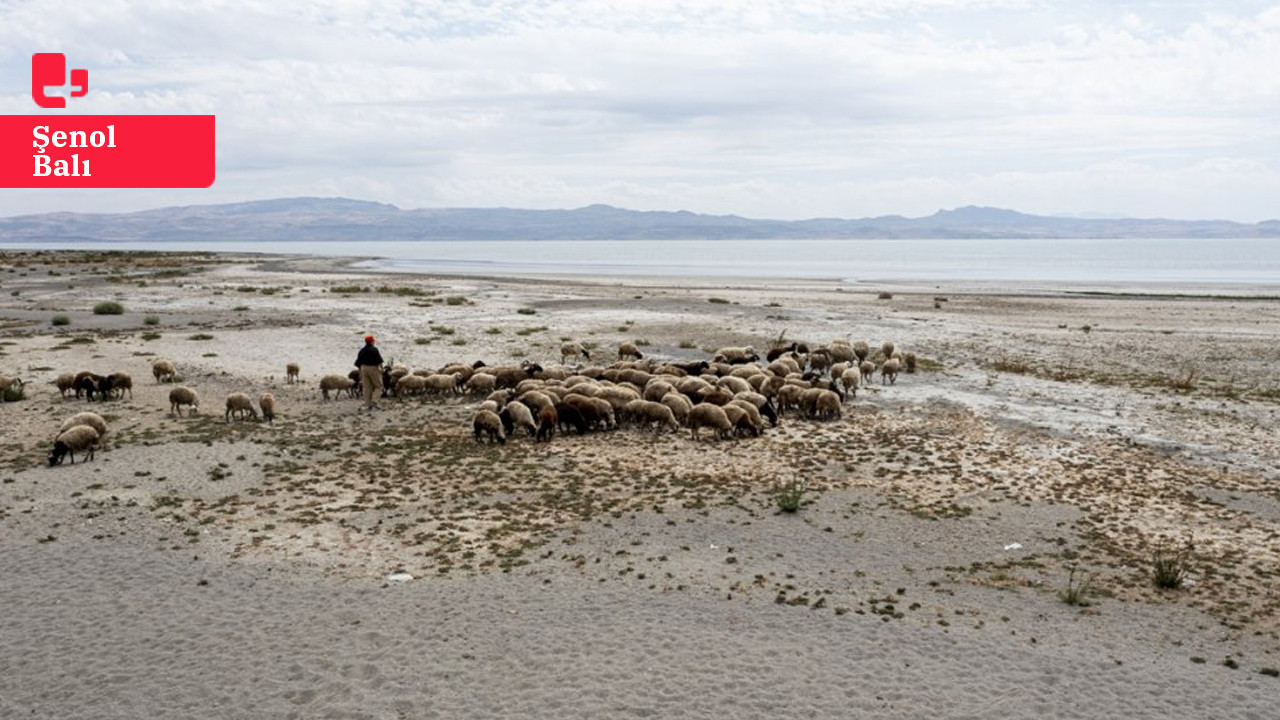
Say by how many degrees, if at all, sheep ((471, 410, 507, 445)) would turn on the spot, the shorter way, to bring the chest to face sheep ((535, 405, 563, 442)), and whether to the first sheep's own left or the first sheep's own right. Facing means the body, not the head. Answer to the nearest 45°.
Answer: approximately 45° to the first sheep's own left

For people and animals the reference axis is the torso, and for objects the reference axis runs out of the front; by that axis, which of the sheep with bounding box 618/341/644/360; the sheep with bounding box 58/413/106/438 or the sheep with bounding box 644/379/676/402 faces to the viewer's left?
the sheep with bounding box 58/413/106/438

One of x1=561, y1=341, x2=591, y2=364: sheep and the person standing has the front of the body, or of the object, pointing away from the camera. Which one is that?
the person standing
